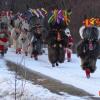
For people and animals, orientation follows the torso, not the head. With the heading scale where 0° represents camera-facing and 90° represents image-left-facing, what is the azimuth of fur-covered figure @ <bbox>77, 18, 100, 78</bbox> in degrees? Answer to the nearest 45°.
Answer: approximately 0°

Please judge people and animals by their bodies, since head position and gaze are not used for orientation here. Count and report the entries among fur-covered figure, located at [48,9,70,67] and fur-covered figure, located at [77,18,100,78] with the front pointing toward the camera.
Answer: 2

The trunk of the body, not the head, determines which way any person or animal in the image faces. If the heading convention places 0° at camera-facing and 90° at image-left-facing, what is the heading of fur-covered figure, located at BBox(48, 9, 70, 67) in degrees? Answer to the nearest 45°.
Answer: approximately 0°

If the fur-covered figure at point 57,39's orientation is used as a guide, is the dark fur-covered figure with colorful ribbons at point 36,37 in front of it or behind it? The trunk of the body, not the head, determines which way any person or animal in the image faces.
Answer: behind
